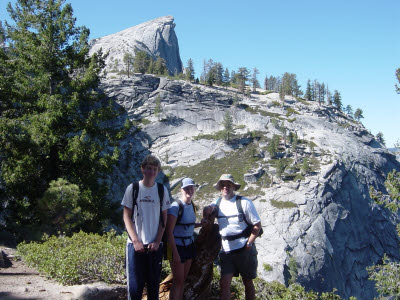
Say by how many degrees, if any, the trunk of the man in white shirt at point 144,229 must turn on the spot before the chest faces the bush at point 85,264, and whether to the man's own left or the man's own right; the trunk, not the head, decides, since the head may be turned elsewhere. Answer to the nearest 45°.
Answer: approximately 135° to the man's own right

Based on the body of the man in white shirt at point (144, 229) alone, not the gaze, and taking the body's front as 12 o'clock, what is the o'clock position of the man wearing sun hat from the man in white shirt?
The man wearing sun hat is roughly at 8 o'clock from the man in white shirt.

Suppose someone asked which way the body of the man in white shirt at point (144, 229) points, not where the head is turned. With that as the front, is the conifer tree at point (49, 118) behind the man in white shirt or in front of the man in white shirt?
behind

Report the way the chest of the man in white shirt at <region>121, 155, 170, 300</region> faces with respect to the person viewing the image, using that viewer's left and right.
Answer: facing the viewer
